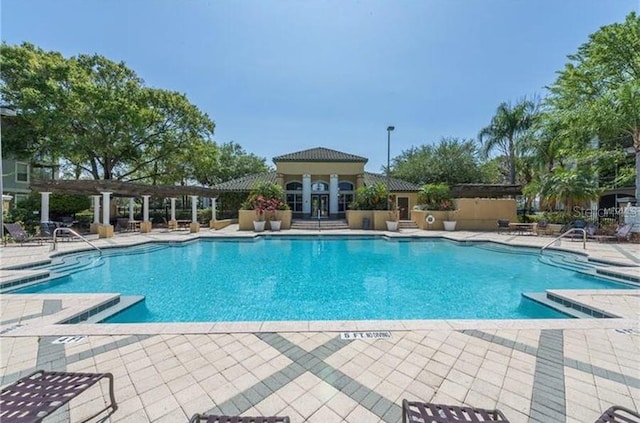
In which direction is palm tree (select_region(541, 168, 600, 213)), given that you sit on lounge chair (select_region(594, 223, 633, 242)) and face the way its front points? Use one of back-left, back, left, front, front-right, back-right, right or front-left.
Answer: front-right

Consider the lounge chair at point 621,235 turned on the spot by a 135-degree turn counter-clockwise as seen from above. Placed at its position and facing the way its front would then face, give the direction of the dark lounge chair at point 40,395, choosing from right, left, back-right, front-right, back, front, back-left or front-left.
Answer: front-right

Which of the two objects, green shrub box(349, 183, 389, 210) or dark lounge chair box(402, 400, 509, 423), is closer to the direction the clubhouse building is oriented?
the dark lounge chair

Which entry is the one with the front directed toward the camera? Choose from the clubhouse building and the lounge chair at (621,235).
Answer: the clubhouse building

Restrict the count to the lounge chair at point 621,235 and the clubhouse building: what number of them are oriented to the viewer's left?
1

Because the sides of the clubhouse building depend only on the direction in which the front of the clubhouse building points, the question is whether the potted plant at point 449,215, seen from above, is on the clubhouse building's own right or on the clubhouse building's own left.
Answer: on the clubhouse building's own left

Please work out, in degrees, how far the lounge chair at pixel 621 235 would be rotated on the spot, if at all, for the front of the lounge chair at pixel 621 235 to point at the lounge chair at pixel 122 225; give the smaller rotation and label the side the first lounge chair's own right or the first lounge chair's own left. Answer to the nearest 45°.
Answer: approximately 45° to the first lounge chair's own left

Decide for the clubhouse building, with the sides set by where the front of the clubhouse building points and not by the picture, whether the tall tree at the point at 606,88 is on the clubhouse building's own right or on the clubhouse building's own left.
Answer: on the clubhouse building's own left

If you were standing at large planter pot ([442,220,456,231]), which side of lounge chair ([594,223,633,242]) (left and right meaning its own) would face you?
front

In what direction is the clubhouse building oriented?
toward the camera

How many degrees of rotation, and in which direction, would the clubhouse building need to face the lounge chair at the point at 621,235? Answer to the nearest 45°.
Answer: approximately 45° to its left

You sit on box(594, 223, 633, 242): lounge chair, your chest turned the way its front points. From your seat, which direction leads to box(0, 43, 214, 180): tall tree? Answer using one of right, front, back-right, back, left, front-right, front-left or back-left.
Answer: front-left

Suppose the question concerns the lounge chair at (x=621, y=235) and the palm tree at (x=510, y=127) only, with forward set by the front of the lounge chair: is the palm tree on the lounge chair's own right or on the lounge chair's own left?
on the lounge chair's own right

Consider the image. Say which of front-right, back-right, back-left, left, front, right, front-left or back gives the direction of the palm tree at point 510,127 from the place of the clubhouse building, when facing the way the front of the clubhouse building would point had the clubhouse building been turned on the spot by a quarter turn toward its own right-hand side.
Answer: back

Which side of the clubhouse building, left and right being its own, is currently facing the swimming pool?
front

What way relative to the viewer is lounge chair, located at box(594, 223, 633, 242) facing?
to the viewer's left
